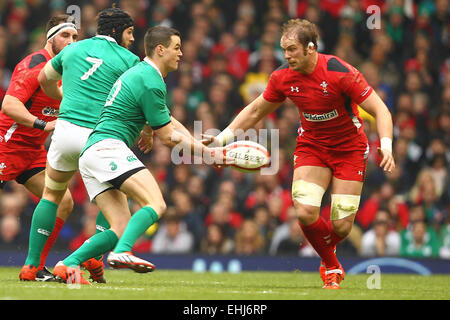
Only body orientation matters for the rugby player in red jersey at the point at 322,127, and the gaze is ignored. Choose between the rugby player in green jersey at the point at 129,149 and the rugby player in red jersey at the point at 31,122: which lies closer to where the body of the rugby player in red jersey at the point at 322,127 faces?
the rugby player in green jersey

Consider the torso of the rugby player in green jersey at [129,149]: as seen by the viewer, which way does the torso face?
to the viewer's right

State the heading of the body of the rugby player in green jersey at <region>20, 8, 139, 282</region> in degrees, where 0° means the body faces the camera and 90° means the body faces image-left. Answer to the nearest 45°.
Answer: approximately 225°

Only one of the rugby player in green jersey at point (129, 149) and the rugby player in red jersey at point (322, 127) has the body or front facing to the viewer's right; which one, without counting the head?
the rugby player in green jersey

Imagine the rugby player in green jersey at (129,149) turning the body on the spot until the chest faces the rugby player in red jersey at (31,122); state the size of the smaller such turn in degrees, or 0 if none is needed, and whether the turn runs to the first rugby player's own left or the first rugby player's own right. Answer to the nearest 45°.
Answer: approximately 135° to the first rugby player's own left

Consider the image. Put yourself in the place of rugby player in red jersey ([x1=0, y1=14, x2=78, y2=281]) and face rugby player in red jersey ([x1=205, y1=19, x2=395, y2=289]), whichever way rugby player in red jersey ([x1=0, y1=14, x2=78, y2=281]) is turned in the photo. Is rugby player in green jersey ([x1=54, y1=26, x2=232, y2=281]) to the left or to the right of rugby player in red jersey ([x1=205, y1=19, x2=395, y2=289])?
right

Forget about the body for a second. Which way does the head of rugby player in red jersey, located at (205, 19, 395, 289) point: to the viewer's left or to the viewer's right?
to the viewer's left

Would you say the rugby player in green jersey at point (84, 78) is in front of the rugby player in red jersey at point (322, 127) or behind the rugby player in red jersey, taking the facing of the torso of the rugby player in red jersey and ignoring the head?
in front

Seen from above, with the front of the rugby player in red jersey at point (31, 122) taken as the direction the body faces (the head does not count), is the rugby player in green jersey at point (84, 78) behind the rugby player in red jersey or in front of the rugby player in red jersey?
in front

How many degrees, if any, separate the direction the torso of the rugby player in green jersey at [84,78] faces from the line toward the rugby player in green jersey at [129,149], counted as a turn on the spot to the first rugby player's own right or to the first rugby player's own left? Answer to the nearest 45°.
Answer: approximately 90° to the first rugby player's own right

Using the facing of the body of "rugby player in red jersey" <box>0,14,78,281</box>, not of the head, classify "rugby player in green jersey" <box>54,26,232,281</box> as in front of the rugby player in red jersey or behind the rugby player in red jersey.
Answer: in front

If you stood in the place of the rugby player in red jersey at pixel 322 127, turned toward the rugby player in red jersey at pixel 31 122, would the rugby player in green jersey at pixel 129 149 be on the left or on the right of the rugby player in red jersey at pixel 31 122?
left

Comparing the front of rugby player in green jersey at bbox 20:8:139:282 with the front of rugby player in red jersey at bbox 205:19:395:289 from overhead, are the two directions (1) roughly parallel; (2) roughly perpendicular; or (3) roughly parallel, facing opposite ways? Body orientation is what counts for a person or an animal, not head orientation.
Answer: roughly parallel, facing opposite ways

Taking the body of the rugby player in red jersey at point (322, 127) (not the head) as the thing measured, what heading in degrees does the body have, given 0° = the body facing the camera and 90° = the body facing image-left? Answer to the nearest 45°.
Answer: approximately 45°

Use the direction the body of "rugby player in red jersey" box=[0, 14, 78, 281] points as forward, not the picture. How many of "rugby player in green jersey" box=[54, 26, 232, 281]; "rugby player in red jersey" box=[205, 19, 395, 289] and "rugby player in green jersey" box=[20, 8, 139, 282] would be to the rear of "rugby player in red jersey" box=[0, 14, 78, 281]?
0

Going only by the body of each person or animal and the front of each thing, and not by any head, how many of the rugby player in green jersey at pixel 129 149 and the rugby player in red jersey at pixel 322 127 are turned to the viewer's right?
1

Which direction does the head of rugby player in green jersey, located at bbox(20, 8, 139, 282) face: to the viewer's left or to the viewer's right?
to the viewer's right

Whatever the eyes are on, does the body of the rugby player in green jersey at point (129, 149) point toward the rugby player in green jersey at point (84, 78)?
no

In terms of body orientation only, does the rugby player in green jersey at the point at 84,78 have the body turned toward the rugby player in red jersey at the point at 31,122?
no

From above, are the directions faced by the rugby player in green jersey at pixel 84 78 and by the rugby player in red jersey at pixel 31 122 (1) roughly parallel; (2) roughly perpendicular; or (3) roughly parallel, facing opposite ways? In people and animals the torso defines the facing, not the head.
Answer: roughly perpendicular
